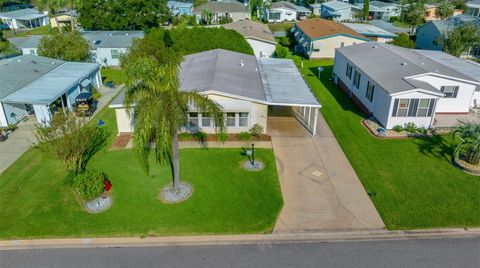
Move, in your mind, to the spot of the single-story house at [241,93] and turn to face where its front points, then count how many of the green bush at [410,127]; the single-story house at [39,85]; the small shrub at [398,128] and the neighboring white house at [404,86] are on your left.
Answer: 3

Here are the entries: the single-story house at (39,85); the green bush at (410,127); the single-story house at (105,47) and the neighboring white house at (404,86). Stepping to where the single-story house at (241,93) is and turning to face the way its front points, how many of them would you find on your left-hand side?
2

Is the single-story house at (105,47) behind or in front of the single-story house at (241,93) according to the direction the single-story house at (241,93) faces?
behind

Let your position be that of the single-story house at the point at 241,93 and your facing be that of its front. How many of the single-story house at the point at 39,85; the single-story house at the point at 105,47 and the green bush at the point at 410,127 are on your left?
1

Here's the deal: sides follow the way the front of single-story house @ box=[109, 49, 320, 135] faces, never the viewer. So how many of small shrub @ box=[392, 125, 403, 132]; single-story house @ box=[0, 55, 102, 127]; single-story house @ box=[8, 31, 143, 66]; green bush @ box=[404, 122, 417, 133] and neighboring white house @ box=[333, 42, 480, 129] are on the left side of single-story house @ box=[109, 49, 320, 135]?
3

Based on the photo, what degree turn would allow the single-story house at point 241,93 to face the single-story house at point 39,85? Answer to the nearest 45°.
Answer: approximately 90° to its right

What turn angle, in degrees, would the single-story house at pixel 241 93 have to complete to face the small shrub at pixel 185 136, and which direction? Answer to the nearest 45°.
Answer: approximately 90° to its right

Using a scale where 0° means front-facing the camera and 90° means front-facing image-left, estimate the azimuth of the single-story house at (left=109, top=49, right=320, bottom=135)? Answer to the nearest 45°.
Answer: approximately 0°

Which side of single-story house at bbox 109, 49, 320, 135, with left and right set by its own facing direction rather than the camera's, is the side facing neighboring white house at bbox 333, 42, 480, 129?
left

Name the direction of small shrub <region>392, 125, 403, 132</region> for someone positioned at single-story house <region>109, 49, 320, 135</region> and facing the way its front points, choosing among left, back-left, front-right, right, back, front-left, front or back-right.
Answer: left

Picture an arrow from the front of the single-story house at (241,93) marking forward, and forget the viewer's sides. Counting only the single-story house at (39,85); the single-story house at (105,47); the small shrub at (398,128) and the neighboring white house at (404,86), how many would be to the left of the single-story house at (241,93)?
2

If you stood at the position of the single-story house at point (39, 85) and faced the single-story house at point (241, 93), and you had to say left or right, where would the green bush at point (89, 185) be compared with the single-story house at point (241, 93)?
right

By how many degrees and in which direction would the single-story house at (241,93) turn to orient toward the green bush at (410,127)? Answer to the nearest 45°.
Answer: approximately 90° to its left
